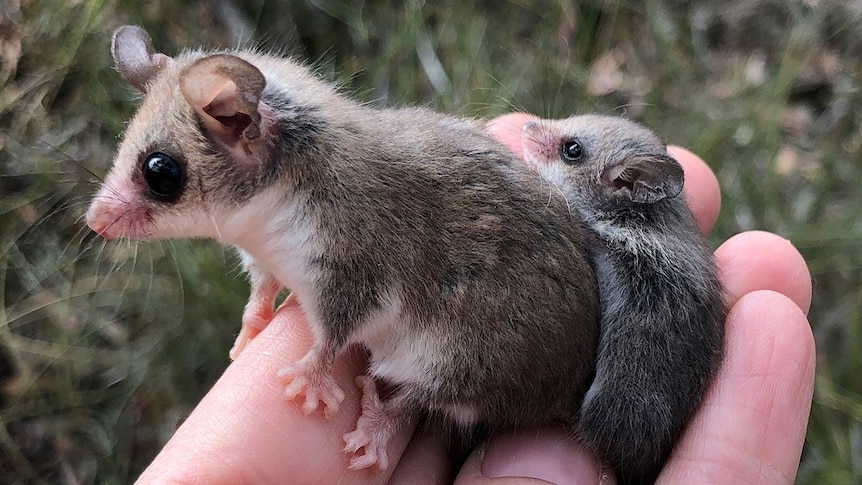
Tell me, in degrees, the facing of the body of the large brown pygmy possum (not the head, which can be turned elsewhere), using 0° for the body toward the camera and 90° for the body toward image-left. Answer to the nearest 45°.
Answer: approximately 90°
